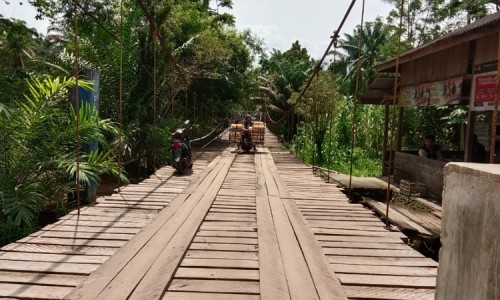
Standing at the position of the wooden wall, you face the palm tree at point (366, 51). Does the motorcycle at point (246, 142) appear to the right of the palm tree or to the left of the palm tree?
left

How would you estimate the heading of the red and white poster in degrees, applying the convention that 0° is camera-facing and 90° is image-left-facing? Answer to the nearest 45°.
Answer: approximately 45°

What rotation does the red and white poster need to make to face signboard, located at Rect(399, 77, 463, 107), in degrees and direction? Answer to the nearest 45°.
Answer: approximately 90° to its right

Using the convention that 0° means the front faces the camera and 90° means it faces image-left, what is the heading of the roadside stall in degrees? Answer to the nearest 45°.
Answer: approximately 45°

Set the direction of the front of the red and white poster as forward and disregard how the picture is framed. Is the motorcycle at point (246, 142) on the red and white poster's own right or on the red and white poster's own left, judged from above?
on the red and white poster's own right

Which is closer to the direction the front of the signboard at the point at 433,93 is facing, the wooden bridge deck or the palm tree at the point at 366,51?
the wooden bridge deck

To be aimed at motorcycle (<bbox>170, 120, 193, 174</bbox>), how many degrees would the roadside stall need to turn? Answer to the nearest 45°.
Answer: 0° — it already faces it
